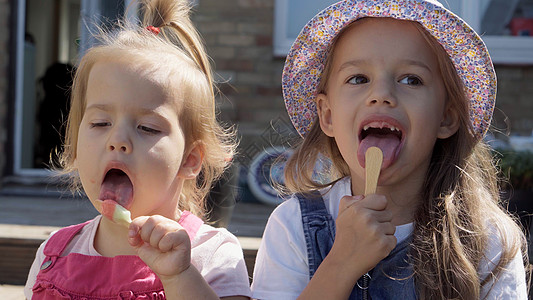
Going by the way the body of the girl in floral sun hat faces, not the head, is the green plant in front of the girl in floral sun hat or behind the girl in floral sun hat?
behind

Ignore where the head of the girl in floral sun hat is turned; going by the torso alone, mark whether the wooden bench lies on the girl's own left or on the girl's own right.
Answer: on the girl's own right

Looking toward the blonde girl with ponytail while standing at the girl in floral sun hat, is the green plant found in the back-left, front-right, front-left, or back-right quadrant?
back-right

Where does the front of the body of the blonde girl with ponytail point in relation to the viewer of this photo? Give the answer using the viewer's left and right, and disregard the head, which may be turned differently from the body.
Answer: facing the viewer and to the left of the viewer

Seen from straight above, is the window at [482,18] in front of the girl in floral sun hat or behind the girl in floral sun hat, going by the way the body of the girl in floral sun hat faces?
behind

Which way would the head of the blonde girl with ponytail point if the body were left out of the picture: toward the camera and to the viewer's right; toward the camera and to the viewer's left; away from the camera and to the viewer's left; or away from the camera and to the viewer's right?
toward the camera and to the viewer's left

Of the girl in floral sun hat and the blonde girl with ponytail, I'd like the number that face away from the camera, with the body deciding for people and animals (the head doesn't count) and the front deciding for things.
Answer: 0

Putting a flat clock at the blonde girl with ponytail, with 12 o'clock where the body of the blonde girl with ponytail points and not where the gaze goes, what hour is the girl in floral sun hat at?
The girl in floral sun hat is roughly at 8 o'clock from the blonde girl with ponytail.

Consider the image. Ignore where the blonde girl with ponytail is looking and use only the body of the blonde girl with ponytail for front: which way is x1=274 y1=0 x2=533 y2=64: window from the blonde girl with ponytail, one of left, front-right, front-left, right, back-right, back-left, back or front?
back
